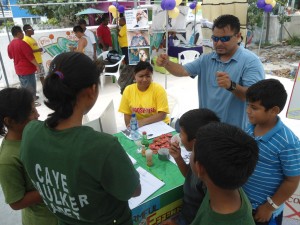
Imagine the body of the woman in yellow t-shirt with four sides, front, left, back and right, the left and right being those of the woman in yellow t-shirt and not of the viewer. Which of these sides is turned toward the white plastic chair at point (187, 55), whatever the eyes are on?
back

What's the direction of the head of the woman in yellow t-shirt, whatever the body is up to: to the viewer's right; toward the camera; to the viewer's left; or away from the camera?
toward the camera

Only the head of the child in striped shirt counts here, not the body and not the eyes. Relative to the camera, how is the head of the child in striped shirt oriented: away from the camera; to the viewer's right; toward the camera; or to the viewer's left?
to the viewer's left

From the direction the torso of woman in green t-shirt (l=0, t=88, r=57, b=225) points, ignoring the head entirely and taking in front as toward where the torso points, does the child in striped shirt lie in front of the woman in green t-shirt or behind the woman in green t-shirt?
in front

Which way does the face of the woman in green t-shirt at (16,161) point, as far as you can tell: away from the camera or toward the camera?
away from the camera

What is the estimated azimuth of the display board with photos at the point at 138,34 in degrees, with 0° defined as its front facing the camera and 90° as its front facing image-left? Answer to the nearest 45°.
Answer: approximately 0°

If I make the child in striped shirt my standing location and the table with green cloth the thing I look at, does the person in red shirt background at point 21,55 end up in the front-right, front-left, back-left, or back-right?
front-right
